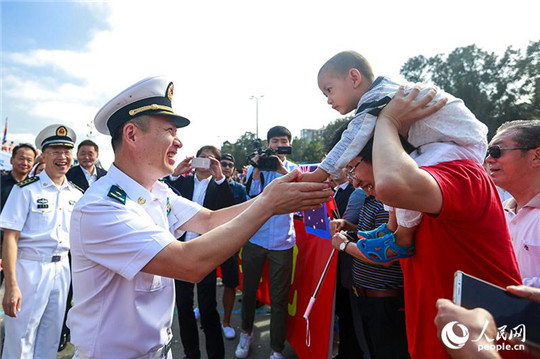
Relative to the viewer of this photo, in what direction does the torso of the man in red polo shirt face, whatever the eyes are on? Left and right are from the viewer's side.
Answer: facing to the left of the viewer

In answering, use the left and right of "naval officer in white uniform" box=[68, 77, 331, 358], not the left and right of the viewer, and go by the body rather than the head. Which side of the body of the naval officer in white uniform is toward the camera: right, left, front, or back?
right

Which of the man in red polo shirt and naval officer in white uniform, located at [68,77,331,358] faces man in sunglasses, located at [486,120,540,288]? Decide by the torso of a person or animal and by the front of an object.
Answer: the naval officer in white uniform

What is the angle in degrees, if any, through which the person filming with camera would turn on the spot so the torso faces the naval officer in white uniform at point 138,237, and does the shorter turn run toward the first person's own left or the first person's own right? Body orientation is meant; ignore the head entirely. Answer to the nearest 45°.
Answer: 0° — they already face them

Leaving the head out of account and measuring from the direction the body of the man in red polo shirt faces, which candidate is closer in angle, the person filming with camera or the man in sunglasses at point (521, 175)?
the person filming with camera

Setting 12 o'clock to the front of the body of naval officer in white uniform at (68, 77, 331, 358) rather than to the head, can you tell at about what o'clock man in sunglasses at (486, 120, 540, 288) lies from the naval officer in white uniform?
The man in sunglasses is roughly at 12 o'clock from the naval officer in white uniform.

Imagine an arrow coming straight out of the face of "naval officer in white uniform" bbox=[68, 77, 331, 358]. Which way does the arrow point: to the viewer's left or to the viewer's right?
to the viewer's right

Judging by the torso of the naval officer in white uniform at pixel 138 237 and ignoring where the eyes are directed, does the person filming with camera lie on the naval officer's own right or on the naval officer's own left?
on the naval officer's own left

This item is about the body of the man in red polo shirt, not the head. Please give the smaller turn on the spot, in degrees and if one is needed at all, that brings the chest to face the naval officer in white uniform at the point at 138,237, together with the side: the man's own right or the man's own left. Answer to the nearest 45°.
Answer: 0° — they already face them

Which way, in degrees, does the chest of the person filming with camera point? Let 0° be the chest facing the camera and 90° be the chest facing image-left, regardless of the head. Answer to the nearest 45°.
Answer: approximately 0°
